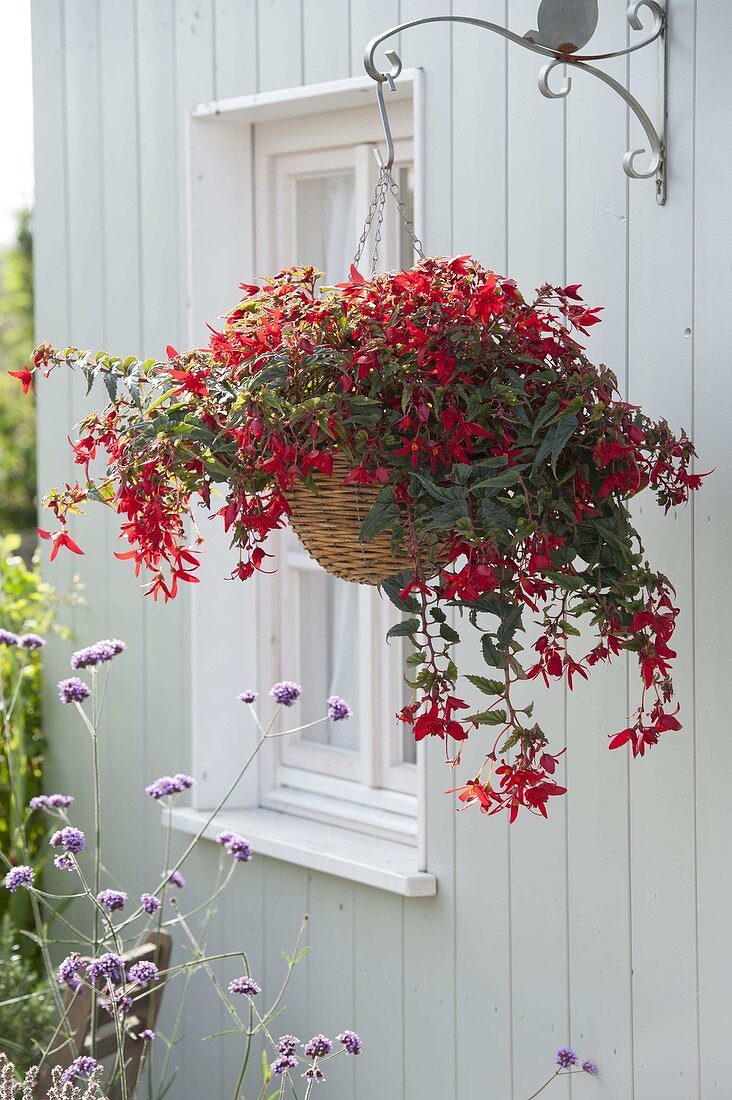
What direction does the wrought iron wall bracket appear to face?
to the viewer's left
